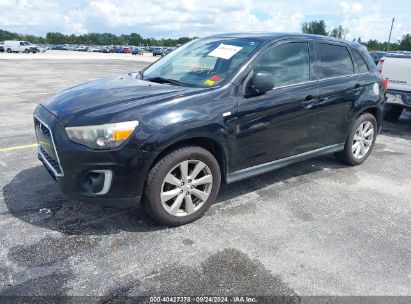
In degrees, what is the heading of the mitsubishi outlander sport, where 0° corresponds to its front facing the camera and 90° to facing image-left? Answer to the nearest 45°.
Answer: approximately 45°

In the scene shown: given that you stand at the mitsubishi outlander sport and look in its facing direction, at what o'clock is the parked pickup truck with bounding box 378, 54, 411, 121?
The parked pickup truck is roughly at 6 o'clock from the mitsubishi outlander sport.
